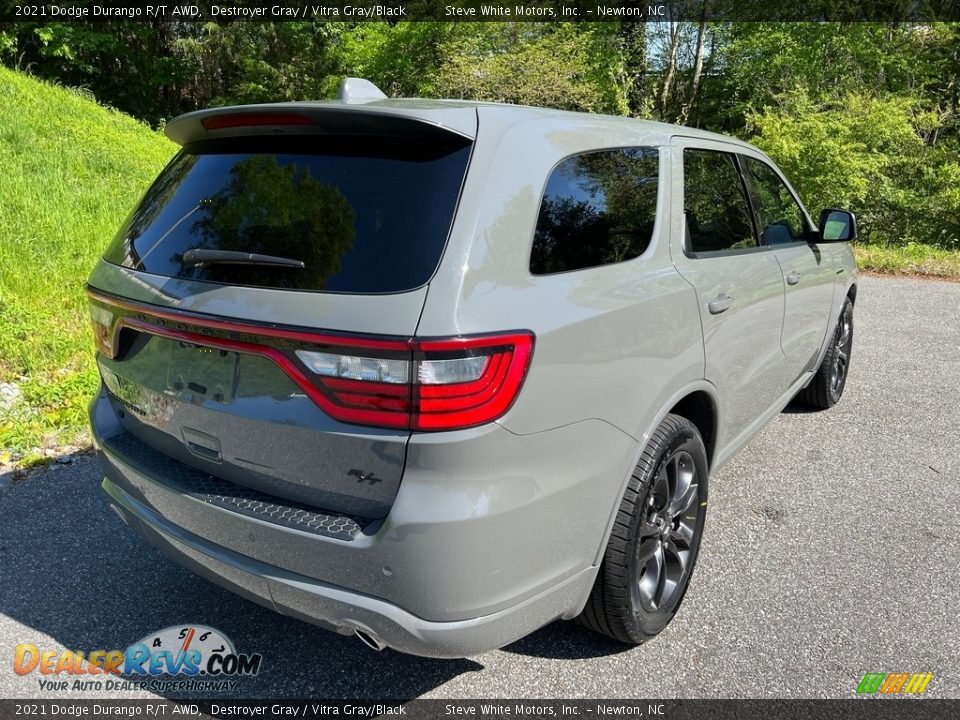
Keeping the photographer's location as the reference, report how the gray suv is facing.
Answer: facing away from the viewer and to the right of the viewer
